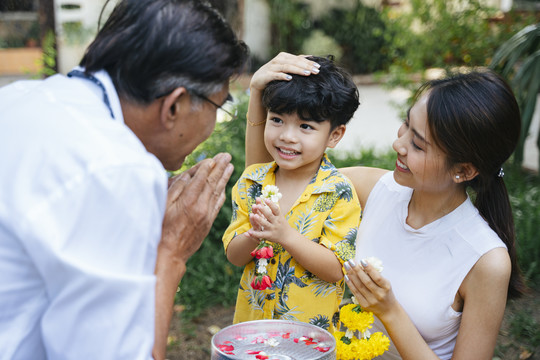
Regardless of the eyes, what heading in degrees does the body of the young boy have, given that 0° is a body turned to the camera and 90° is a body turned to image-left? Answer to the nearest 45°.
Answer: approximately 45°

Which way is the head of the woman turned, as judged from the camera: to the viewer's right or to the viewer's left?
to the viewer's left

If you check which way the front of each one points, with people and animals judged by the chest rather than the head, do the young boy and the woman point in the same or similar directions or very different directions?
same or similar directions

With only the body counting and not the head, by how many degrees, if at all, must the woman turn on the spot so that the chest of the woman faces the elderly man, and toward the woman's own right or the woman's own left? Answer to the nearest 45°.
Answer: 0° — they already face them

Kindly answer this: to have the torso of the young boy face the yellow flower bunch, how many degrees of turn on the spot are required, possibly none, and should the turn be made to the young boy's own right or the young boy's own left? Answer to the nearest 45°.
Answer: approximately 90° to the young boy's own left

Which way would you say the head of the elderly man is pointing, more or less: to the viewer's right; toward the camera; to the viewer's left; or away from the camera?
to the viewer's right

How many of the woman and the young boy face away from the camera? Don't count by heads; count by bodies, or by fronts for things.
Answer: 0

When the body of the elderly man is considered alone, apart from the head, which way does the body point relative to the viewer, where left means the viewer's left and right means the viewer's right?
facing away from the viewer and to the right of the viewer

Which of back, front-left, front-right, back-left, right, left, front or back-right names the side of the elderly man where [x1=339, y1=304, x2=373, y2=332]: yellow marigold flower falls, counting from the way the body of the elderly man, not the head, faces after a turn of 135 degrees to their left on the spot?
back

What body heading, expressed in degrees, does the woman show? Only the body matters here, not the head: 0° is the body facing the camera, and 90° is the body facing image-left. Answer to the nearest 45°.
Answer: approximately 45°

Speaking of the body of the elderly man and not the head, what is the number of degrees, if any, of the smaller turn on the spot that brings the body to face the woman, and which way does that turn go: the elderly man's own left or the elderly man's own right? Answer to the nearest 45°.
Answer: approximately 45° to the elderly man's own right

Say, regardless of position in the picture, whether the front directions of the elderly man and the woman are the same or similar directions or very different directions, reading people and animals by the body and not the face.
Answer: very different directions

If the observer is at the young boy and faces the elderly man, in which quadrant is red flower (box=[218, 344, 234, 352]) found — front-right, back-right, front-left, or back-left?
front-left
